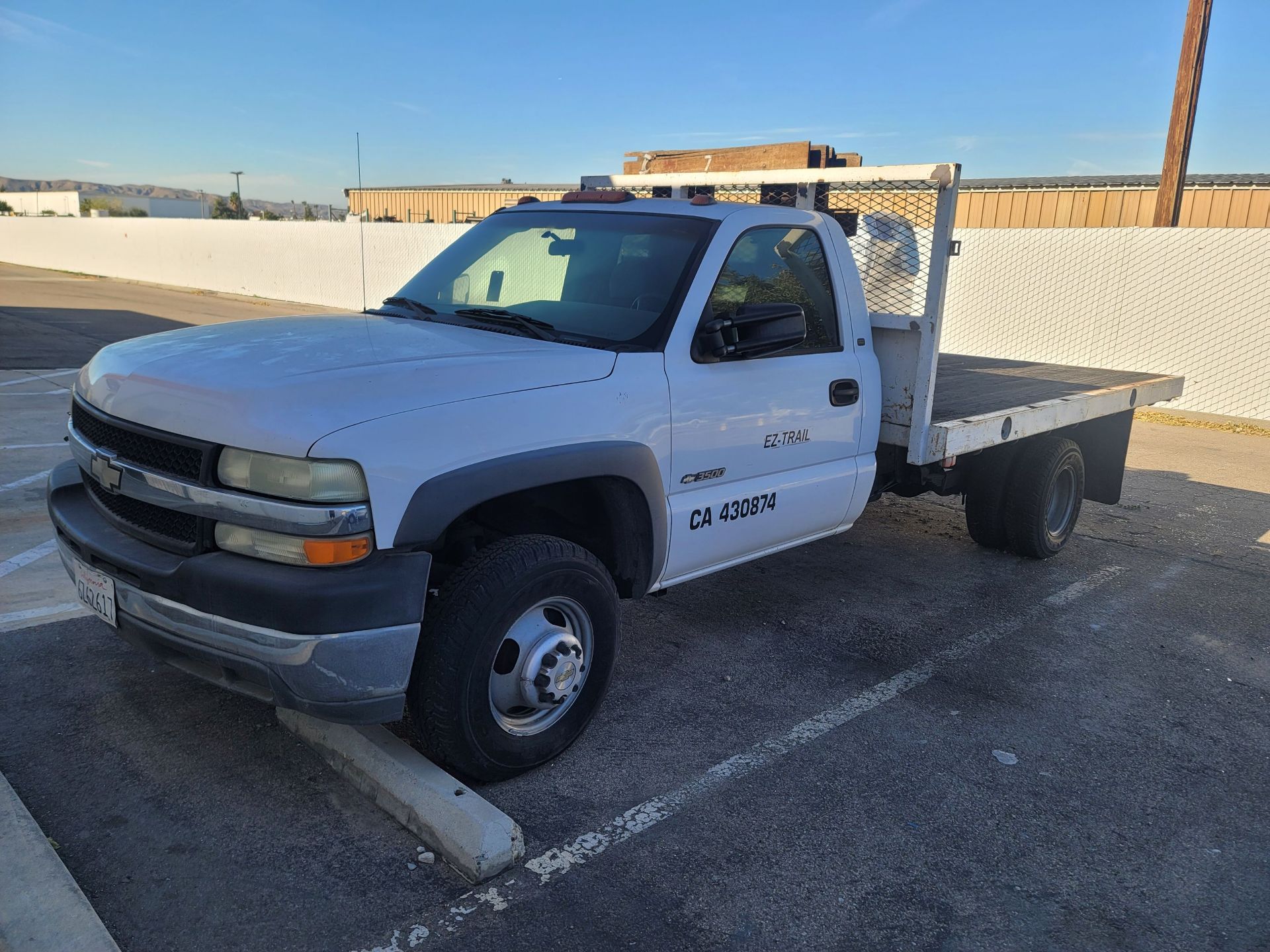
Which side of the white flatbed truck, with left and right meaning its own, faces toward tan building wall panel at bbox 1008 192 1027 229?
back

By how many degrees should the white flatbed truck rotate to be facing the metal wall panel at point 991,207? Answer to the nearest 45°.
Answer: approximately 180°

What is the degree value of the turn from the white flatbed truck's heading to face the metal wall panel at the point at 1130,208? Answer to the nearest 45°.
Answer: approximately 180°

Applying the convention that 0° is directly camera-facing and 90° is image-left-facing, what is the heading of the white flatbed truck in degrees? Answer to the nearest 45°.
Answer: approximately 45°

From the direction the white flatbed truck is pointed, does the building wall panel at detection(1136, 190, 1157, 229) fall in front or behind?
behind

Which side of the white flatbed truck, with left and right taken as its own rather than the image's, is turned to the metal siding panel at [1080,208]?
back

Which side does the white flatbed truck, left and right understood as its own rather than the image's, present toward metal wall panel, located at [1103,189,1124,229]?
back

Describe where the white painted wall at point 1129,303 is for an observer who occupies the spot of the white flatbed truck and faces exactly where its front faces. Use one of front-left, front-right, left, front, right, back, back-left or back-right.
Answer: back

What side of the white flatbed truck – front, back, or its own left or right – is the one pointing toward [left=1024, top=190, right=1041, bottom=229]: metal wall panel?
back

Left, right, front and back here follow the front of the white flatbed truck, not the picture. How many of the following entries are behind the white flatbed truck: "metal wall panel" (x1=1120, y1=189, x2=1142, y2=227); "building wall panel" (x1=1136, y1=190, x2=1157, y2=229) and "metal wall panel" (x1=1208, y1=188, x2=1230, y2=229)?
3

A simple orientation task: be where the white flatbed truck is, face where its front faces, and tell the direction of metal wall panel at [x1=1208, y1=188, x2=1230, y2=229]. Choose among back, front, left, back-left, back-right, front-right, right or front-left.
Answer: back

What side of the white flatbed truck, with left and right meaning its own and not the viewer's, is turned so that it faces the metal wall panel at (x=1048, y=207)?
back

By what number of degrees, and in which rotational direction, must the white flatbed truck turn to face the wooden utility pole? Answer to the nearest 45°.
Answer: approximately 180°
